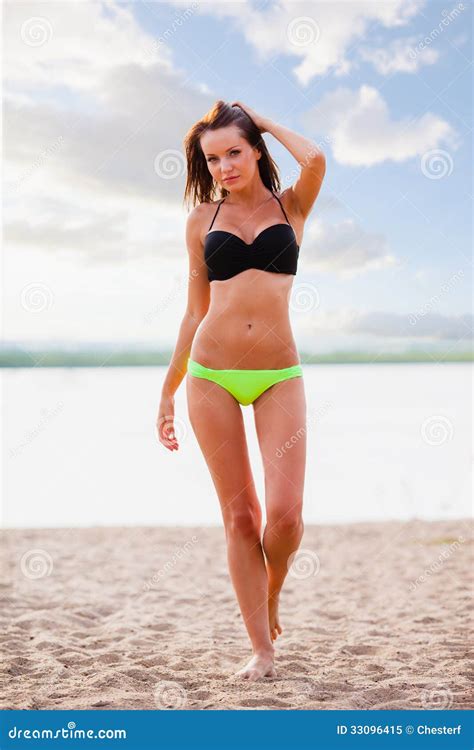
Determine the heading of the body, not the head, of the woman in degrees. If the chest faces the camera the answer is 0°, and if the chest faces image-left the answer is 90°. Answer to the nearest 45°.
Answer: approximately 0°
